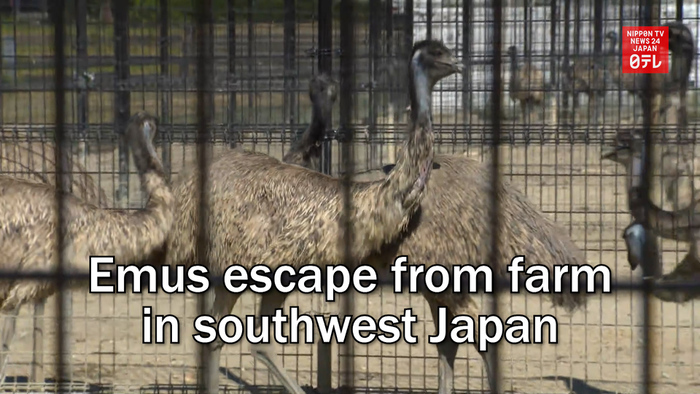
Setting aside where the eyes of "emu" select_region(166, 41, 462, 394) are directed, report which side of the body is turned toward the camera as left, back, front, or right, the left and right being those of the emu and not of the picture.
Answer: right
